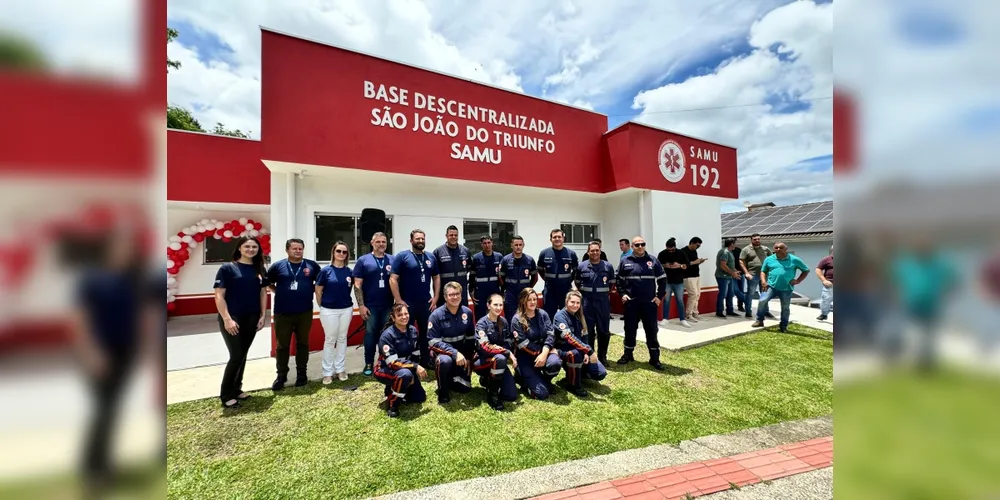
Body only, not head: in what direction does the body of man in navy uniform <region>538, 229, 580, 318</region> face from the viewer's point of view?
toward the camera

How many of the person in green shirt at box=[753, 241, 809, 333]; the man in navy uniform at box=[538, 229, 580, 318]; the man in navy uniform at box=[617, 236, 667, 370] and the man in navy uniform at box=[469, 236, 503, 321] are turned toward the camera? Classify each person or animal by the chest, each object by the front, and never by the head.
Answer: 4

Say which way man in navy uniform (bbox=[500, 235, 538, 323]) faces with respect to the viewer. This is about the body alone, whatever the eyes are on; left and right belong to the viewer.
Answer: facing the viewer

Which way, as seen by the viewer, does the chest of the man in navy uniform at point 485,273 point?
toward the camera

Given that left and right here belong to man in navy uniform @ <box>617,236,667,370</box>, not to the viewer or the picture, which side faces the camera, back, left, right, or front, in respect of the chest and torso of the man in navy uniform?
front

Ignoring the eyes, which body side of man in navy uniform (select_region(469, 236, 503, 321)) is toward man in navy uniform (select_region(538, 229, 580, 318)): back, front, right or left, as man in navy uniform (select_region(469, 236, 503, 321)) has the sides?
left

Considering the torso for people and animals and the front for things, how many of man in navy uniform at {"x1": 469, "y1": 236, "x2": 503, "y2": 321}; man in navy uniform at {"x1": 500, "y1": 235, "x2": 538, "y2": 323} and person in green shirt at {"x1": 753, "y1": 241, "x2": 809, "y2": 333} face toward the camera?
3

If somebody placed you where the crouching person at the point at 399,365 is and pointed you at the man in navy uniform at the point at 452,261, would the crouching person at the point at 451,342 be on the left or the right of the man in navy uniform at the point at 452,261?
right

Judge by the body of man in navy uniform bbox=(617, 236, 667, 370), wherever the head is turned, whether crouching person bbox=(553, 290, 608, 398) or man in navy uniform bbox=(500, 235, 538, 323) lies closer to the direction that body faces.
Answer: the crouching person

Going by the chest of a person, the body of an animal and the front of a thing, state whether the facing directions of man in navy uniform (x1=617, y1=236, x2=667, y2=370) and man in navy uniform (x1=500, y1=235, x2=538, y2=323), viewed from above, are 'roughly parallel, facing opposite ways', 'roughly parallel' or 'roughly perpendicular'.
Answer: roughly parallel

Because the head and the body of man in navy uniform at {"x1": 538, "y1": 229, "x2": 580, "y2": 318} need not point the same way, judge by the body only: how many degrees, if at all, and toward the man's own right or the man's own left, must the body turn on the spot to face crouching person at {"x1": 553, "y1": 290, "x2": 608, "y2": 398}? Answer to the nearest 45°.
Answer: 0° — they already face them

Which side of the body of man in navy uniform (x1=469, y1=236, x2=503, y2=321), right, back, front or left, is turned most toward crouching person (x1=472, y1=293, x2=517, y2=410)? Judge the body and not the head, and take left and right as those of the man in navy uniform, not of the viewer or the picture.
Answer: front

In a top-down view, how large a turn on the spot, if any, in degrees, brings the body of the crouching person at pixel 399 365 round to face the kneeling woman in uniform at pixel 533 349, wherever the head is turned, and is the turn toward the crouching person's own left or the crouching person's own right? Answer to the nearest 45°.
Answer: approximately 45° to the crouching person's own left

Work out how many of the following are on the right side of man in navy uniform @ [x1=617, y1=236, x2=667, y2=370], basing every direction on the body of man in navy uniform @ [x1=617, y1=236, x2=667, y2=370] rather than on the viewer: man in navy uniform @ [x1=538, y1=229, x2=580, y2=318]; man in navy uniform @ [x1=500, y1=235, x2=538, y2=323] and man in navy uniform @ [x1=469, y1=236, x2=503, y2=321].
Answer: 3

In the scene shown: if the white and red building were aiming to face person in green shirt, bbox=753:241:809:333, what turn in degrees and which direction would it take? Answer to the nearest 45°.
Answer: approximately 45° to its left

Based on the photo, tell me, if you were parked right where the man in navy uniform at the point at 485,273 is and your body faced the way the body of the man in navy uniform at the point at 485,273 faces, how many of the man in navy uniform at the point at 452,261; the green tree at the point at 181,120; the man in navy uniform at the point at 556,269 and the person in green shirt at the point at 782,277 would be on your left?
2
